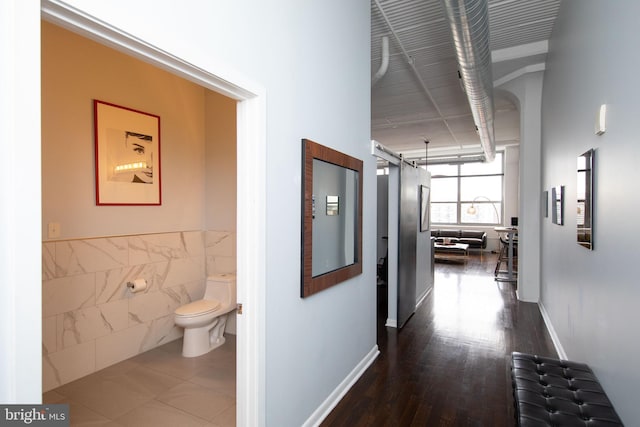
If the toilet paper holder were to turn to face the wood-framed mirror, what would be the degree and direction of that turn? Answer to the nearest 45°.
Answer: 0° — it already faces it

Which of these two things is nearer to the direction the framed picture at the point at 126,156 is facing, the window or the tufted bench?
the tufted bench

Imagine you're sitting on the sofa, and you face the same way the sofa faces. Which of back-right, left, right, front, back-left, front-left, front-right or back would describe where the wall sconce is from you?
front

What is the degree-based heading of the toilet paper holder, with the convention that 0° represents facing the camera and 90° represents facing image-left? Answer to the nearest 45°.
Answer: approximately 315°

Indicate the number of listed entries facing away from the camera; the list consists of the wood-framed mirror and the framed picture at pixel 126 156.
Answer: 0

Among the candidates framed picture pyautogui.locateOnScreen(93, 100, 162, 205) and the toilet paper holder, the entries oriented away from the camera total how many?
0

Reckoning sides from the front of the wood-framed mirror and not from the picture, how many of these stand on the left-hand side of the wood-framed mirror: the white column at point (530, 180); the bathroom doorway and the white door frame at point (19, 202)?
1

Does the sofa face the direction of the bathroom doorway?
yes

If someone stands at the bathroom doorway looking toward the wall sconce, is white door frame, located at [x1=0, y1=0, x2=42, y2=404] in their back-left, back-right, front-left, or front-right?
back-right

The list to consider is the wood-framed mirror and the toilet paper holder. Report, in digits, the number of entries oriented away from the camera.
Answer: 0

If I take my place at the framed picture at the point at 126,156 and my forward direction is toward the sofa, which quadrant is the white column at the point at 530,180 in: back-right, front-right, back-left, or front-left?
front-right

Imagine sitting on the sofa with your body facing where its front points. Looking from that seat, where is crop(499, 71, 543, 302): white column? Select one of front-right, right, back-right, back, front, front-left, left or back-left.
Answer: front

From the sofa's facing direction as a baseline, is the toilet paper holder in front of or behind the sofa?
in front

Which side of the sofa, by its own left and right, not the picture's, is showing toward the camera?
front

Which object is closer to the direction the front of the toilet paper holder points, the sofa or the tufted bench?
the tufted bench

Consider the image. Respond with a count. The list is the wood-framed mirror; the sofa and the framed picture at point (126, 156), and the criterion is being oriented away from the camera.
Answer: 0
